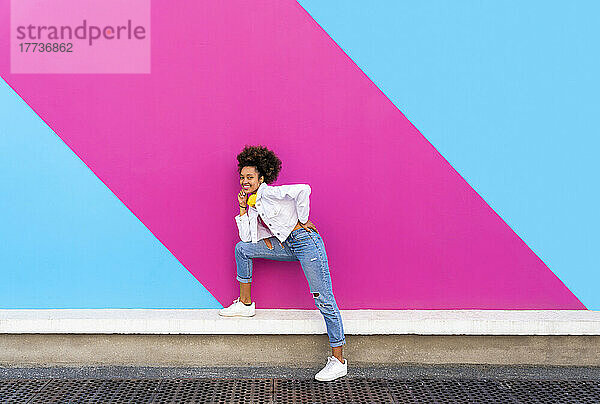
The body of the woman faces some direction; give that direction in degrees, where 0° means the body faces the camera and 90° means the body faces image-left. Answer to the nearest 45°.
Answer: approximately 45°

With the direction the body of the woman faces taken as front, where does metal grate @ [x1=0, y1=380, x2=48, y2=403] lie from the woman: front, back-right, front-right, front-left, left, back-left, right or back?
front-right
